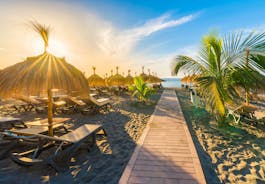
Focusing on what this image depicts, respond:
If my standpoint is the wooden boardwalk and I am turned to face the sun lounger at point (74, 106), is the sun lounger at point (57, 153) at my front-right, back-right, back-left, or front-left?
front-left

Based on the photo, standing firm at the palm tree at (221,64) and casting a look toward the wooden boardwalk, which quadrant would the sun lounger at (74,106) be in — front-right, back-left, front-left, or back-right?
front-right

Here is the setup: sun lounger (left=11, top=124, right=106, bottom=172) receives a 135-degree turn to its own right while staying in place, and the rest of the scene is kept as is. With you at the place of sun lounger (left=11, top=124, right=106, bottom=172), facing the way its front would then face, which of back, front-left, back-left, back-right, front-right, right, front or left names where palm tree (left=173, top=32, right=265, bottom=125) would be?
front
